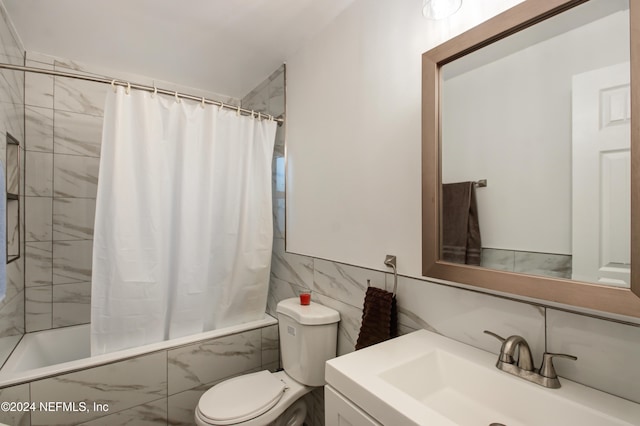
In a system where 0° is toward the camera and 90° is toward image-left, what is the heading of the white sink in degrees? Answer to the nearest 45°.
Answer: approximately 45°

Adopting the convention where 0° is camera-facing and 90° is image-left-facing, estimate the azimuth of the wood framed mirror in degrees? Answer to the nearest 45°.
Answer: approximately 45°

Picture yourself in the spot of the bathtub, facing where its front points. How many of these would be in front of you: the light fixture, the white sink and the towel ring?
3

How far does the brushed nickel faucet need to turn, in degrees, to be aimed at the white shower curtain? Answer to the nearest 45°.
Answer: approximately 45° to its right

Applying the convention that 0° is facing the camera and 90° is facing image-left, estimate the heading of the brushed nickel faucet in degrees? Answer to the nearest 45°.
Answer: approximately 45°

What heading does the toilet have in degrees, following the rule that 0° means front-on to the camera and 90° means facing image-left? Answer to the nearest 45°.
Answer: approximately 45°
